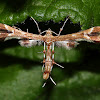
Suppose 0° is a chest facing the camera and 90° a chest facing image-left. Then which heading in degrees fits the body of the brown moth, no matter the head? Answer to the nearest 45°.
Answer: approximately 180°
